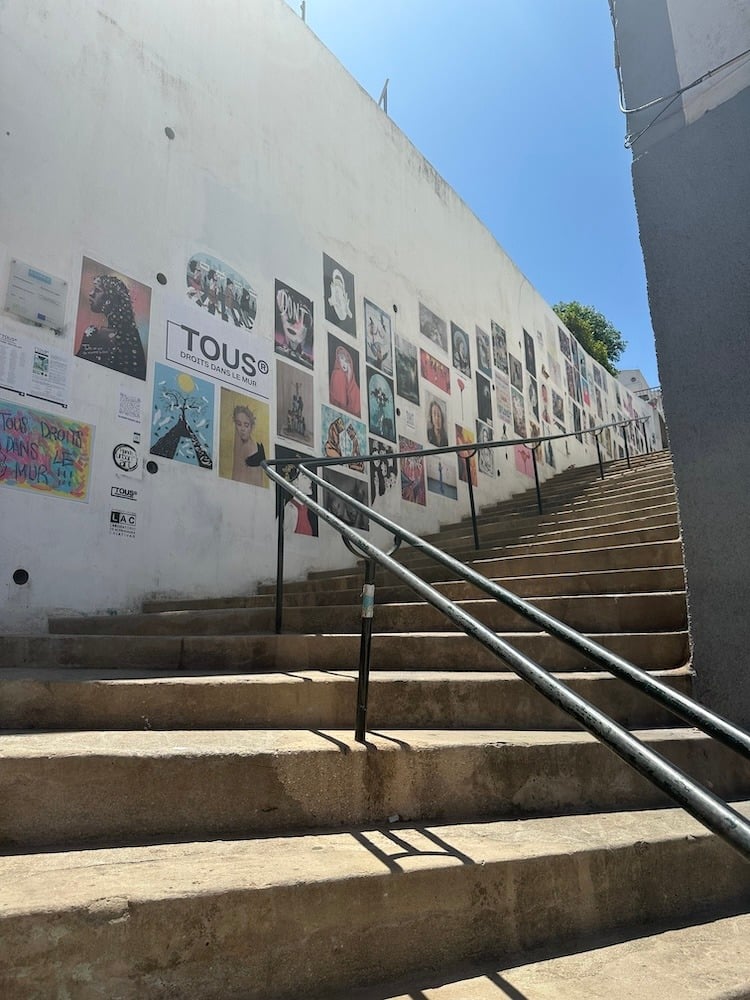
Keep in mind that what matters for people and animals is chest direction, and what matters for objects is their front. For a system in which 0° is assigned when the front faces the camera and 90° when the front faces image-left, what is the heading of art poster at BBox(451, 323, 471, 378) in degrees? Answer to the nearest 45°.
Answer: approximately 315°

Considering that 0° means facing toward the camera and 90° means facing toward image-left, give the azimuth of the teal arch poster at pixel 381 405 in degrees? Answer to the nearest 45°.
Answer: approximately 315°

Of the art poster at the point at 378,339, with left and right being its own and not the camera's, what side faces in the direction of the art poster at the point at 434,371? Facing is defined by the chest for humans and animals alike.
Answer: left

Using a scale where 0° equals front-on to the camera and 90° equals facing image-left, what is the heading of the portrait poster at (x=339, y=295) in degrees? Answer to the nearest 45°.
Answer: approximately 315°

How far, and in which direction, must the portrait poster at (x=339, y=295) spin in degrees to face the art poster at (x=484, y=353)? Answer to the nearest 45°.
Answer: approximately 90° to its left

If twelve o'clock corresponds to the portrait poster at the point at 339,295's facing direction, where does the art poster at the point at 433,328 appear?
The art poster is roughly at 9 o'clock from the portrait poster.

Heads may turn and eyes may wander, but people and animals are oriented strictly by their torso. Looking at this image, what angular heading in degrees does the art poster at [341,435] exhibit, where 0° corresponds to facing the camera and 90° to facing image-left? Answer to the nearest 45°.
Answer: approximately 315°

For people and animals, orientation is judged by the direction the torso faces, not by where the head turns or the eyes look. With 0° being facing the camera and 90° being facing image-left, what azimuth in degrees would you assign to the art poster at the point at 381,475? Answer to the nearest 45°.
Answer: approximately 315°
